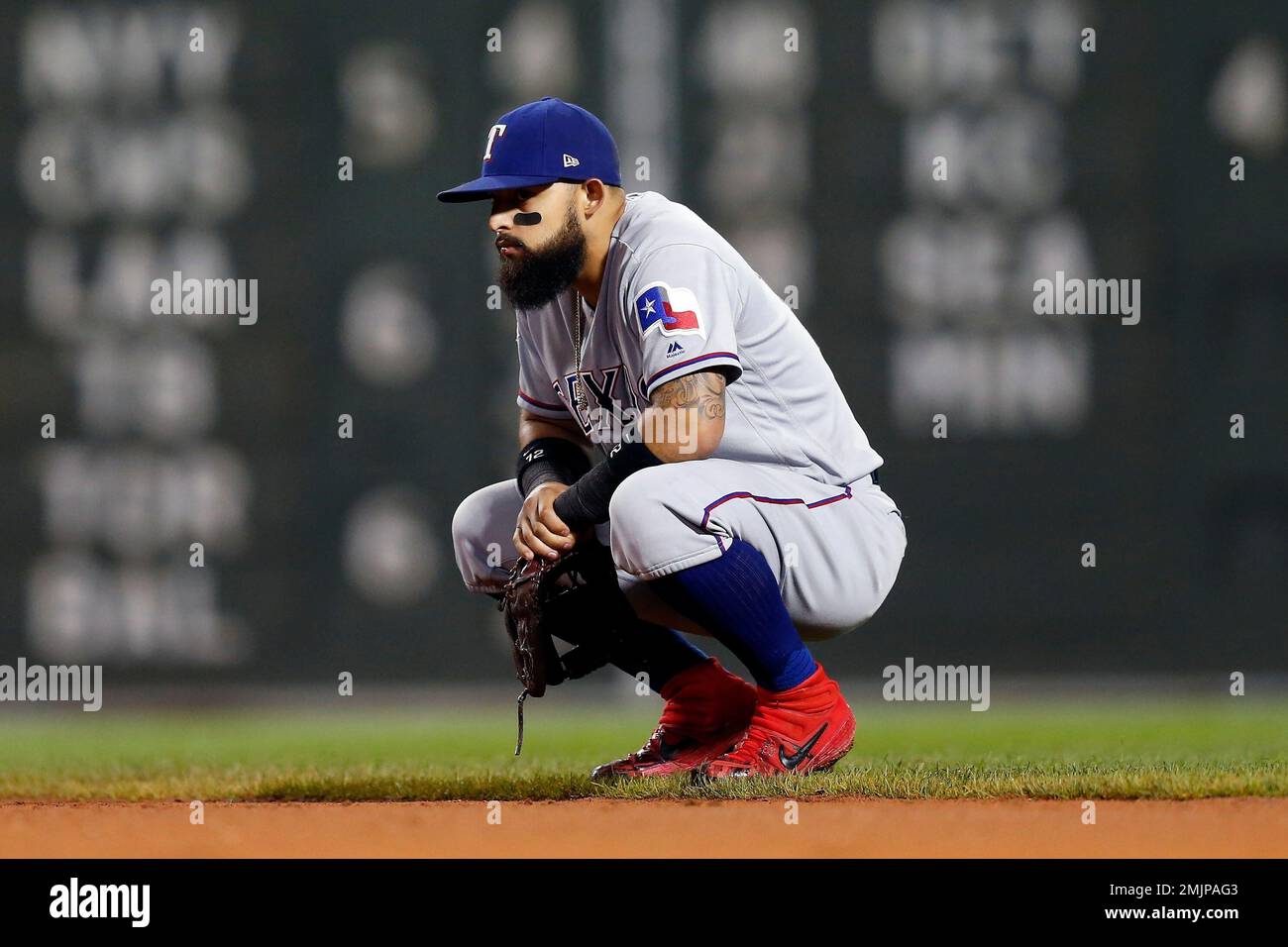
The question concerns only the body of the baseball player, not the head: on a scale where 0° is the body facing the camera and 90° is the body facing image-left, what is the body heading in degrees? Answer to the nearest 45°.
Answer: approximately 45°

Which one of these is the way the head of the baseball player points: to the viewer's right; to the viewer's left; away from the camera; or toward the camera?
to the viewer's left
